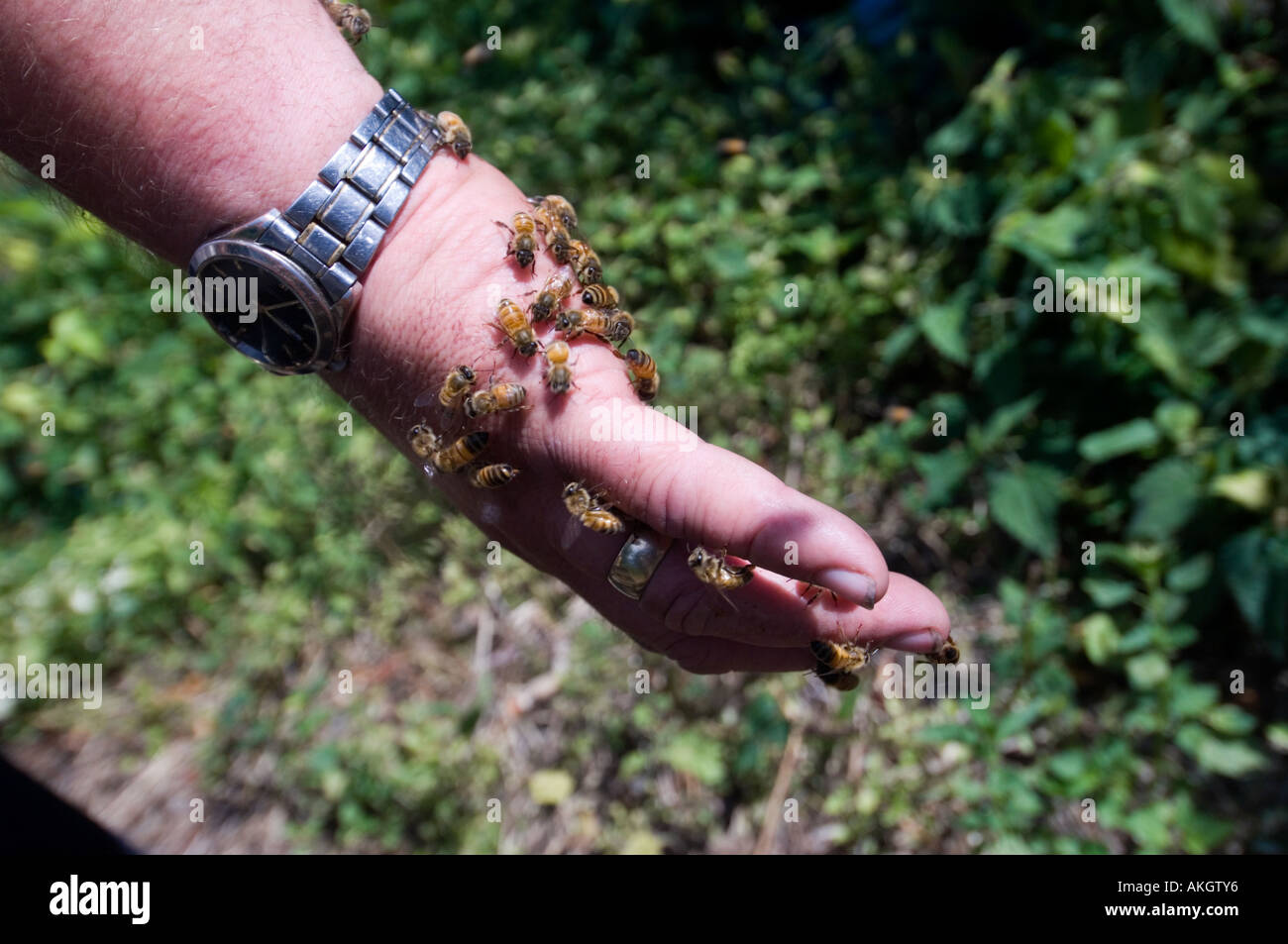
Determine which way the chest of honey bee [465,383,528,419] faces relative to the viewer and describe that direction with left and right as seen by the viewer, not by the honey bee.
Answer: facing to the left of the viewer

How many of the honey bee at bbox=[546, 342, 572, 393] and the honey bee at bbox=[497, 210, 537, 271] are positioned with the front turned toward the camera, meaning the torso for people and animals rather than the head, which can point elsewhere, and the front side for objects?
2

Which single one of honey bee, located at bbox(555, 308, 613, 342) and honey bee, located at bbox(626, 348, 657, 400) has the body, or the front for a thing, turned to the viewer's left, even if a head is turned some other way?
honey bee, located at bbox(555, 308, 613, 342)

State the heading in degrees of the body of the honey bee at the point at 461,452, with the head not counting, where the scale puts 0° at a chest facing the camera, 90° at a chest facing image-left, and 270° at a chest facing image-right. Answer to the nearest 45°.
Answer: approximately 90°

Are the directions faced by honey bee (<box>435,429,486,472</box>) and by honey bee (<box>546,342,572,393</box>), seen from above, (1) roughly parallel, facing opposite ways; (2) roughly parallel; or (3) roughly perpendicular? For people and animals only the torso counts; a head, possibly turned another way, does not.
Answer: roughly perpendicular
